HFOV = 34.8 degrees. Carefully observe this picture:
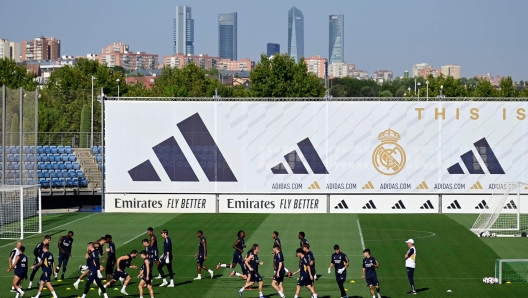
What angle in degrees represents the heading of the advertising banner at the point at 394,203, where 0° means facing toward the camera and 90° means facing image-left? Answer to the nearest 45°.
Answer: approximately 0°

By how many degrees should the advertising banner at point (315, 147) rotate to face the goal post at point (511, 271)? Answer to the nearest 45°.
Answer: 0° — it already faces it

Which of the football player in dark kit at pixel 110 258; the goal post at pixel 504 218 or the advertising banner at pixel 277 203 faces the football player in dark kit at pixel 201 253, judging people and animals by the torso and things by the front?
the advertising banner

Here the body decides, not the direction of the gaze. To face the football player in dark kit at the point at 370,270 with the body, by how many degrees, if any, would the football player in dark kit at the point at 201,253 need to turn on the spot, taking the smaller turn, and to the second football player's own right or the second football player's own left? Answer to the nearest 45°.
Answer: approximately 135° to the second football player's own left

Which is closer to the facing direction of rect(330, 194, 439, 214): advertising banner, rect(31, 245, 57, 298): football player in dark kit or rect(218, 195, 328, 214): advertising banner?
the football player in dark kit
